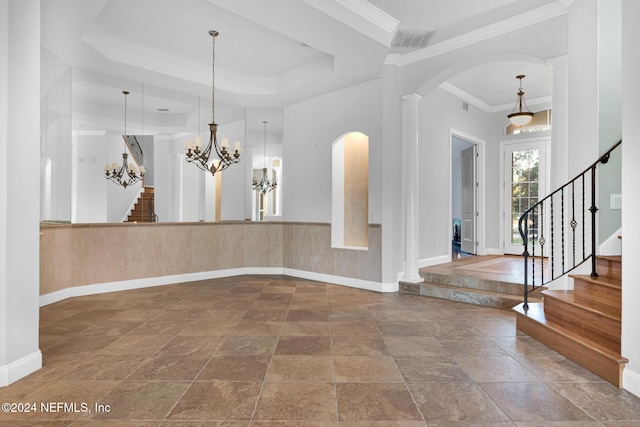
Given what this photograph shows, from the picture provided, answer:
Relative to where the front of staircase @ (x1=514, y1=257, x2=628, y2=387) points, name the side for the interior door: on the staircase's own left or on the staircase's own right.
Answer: on the staircase's own right

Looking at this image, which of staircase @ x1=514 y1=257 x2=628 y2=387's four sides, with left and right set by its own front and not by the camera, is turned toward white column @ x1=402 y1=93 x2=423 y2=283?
right

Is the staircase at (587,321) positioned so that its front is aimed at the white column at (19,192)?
yes

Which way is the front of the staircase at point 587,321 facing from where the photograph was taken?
facing the viewer and to the left of the viewer

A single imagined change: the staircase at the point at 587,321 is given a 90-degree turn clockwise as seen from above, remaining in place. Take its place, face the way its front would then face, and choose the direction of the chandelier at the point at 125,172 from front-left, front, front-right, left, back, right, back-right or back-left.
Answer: front-left

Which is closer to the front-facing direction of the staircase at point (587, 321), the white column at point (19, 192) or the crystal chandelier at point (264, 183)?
the white column

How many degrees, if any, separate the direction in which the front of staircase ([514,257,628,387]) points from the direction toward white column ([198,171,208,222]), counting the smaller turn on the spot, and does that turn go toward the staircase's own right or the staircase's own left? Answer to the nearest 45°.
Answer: approximately 45° to the staircase's own right
